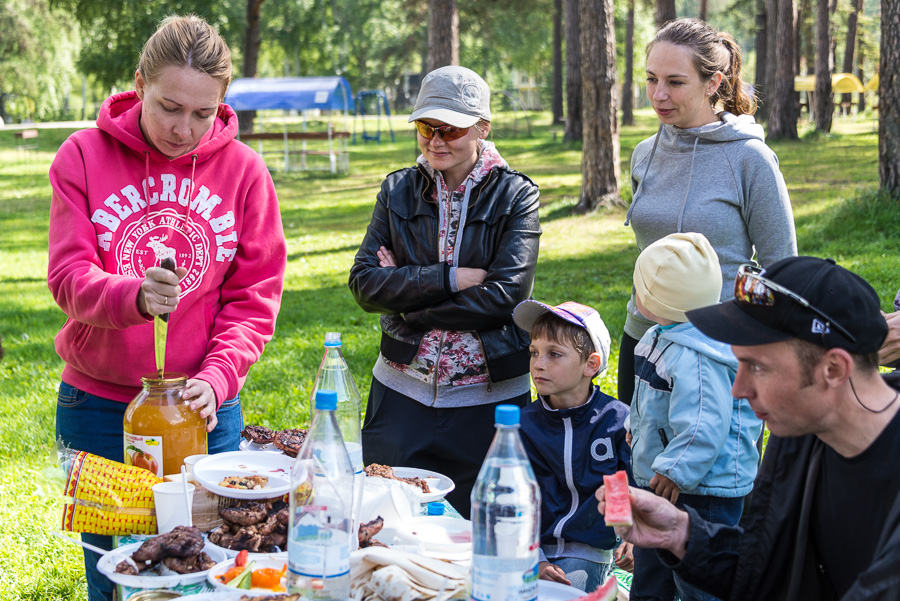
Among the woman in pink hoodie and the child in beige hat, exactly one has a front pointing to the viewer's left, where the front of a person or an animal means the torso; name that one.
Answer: the child in beige hat

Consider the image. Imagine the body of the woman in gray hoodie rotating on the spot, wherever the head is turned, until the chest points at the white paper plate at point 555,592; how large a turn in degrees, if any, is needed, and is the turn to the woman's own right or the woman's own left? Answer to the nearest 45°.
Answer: approximately 45° to the woman's own left

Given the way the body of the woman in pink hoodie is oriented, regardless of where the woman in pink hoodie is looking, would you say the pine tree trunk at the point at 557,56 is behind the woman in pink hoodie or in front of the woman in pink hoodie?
behind

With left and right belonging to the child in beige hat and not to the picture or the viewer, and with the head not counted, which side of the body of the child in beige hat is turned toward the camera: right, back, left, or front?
left

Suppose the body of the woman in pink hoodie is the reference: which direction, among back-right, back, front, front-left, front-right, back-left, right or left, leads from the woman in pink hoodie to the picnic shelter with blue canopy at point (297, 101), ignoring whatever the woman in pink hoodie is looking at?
back

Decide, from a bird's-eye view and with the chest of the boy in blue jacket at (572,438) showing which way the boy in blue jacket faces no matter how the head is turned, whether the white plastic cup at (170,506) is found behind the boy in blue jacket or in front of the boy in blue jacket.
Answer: in front

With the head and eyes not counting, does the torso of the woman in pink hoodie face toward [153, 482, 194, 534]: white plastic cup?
yes

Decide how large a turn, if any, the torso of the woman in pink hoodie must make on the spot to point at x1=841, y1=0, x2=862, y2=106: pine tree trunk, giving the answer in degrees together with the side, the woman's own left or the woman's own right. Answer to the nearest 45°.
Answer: approximately 135° to the woman's own left

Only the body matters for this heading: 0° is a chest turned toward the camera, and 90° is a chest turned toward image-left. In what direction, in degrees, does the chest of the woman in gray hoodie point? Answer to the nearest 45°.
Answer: approximately 45°

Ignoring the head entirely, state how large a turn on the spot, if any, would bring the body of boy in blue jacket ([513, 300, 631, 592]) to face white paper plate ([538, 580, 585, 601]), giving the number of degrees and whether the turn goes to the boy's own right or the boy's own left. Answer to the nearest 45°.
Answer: approximately 45° to the boy's own left

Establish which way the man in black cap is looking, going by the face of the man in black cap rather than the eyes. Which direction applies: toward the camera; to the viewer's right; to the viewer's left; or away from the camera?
to the viewer's left

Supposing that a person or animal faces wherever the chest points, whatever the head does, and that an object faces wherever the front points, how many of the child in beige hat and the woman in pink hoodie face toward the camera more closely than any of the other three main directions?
1

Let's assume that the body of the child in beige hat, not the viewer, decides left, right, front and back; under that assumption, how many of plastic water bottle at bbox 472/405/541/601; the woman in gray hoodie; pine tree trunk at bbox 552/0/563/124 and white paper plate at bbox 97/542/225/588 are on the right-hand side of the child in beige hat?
2
